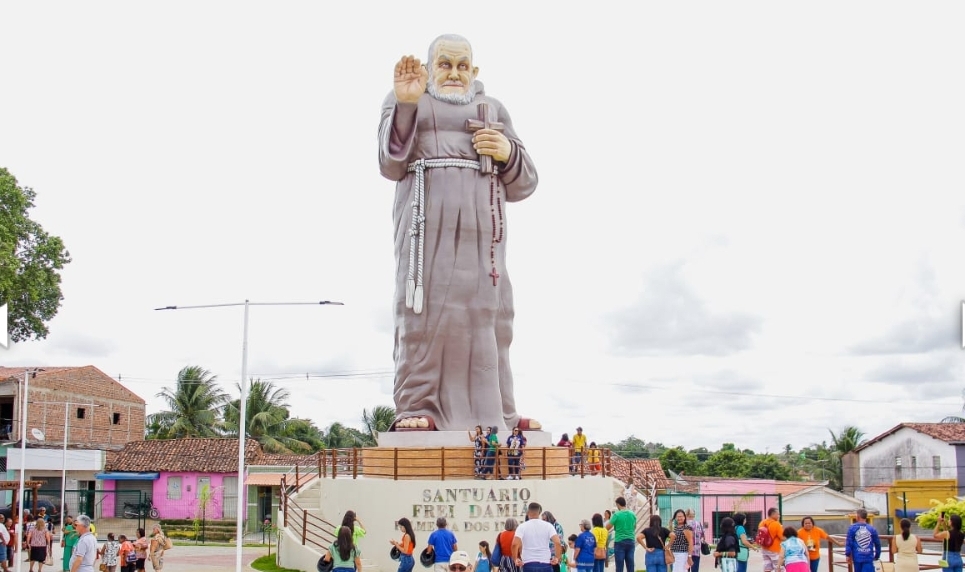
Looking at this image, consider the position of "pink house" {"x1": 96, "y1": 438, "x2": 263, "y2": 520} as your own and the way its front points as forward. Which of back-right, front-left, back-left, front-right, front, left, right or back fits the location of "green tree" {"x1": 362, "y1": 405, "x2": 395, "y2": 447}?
back-left

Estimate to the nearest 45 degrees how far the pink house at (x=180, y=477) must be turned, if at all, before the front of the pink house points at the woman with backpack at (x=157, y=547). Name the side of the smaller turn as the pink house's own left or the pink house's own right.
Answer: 0° — it already faces them

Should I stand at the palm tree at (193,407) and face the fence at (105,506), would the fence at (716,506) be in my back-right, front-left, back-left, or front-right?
front-left

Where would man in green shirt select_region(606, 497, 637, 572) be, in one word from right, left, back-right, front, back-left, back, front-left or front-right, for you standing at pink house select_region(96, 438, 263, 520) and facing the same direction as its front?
front

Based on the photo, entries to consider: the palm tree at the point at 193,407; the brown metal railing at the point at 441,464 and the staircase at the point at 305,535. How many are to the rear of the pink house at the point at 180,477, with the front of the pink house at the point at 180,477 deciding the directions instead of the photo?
1

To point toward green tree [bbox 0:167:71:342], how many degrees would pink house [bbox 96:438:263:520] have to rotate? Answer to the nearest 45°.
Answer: approximately 45° to its right

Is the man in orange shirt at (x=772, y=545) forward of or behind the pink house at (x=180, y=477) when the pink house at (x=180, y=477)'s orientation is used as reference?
forward

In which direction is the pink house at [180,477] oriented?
toward the camera

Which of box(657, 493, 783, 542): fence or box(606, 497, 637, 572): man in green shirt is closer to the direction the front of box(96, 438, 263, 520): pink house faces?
the man in green shirt

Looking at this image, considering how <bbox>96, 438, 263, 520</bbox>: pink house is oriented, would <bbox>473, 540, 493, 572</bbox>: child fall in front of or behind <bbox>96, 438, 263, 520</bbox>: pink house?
in front
